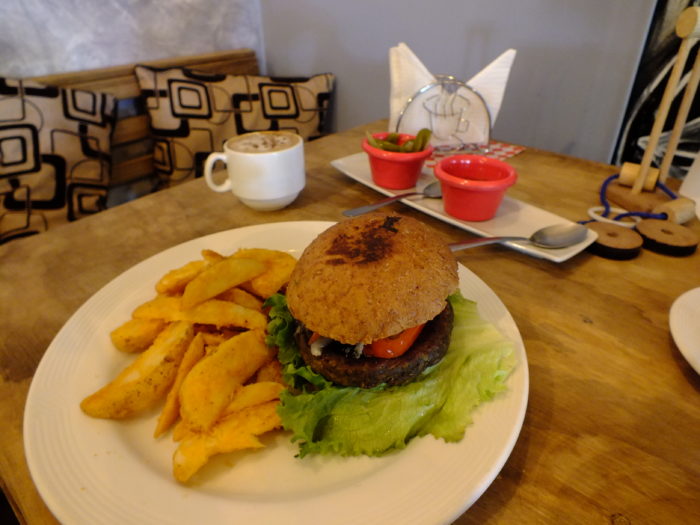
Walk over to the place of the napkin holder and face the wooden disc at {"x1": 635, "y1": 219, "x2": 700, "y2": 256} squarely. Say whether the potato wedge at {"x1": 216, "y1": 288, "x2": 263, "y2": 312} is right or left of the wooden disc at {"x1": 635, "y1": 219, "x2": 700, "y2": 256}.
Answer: right

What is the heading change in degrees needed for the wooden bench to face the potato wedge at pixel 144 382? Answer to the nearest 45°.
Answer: approximately 45° to its right

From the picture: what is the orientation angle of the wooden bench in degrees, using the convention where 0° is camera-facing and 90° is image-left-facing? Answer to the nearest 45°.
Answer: approximately 315°

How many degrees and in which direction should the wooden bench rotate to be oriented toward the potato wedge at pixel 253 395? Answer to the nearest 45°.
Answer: approximately 45° to its right

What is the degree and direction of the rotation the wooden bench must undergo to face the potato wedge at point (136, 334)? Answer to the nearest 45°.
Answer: approximately 45° to its right
